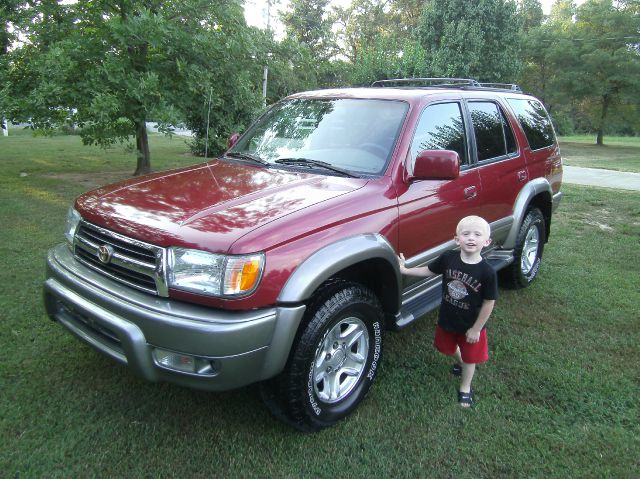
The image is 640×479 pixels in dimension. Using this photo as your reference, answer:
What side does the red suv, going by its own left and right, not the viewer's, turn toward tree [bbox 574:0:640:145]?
back

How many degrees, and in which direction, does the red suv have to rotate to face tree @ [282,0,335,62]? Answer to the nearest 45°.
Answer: approximately 135° to its right

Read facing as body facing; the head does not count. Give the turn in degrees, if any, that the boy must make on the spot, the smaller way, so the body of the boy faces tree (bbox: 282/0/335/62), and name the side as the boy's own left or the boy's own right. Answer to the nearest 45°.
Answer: approximately 180°

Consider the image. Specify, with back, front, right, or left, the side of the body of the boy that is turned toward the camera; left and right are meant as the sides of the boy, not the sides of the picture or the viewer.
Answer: front

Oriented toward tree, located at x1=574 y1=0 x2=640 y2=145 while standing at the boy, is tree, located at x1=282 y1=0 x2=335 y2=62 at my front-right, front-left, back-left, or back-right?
front-left

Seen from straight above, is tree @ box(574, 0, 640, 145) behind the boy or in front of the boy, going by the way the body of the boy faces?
behind

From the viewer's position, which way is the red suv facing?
facing the viewer and to the left of the viewer

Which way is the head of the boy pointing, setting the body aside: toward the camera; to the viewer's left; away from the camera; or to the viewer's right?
toward the camera
